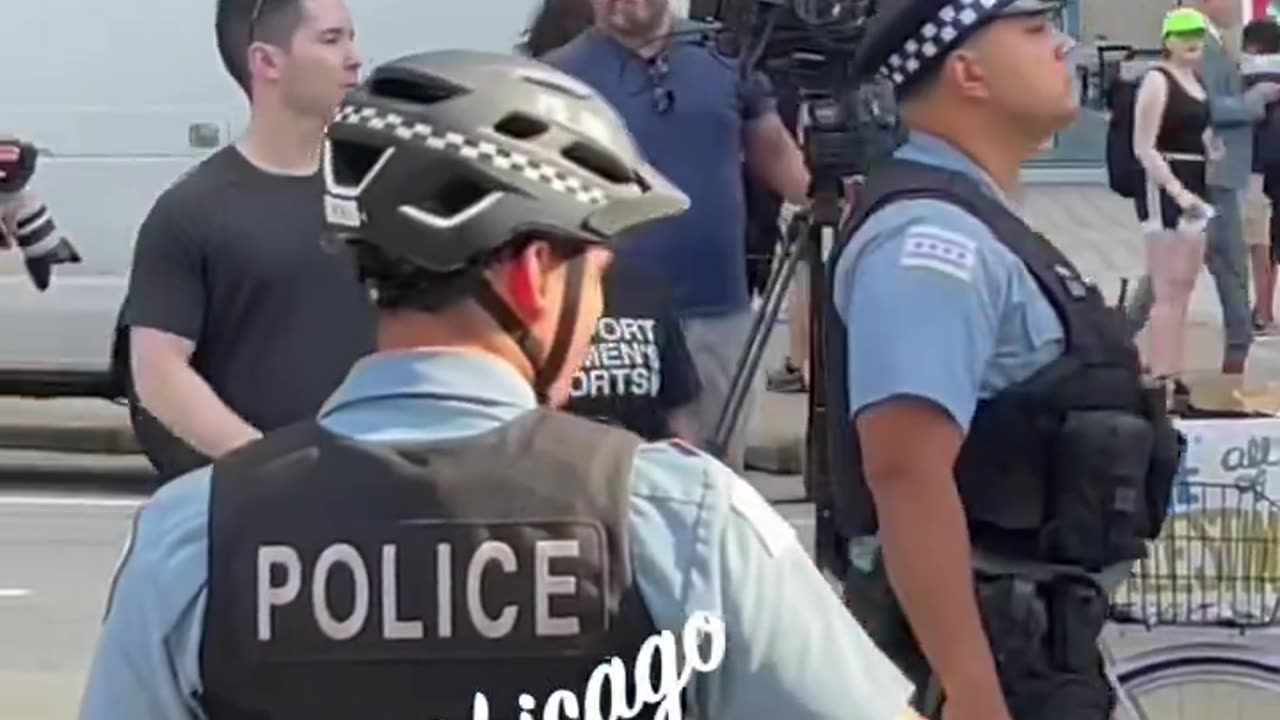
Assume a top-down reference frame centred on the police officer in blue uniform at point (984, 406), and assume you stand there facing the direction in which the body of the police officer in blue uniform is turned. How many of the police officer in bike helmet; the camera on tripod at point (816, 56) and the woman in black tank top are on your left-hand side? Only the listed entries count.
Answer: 2

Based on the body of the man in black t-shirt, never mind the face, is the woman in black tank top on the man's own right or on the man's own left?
on the man's own left

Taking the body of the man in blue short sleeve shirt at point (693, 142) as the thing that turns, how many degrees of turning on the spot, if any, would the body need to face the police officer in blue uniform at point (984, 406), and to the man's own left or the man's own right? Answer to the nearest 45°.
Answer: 0° — they already face them

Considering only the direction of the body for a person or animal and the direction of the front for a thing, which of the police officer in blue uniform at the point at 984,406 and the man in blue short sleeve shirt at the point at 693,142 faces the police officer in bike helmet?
the man in blue short sleeve shirt

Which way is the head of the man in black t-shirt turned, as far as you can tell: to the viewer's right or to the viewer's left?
to the viewer's right

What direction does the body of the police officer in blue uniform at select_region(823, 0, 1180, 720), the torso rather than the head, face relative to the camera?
to the viewer's right

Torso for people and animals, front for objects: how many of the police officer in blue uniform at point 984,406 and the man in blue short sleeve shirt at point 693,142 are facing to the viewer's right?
1
